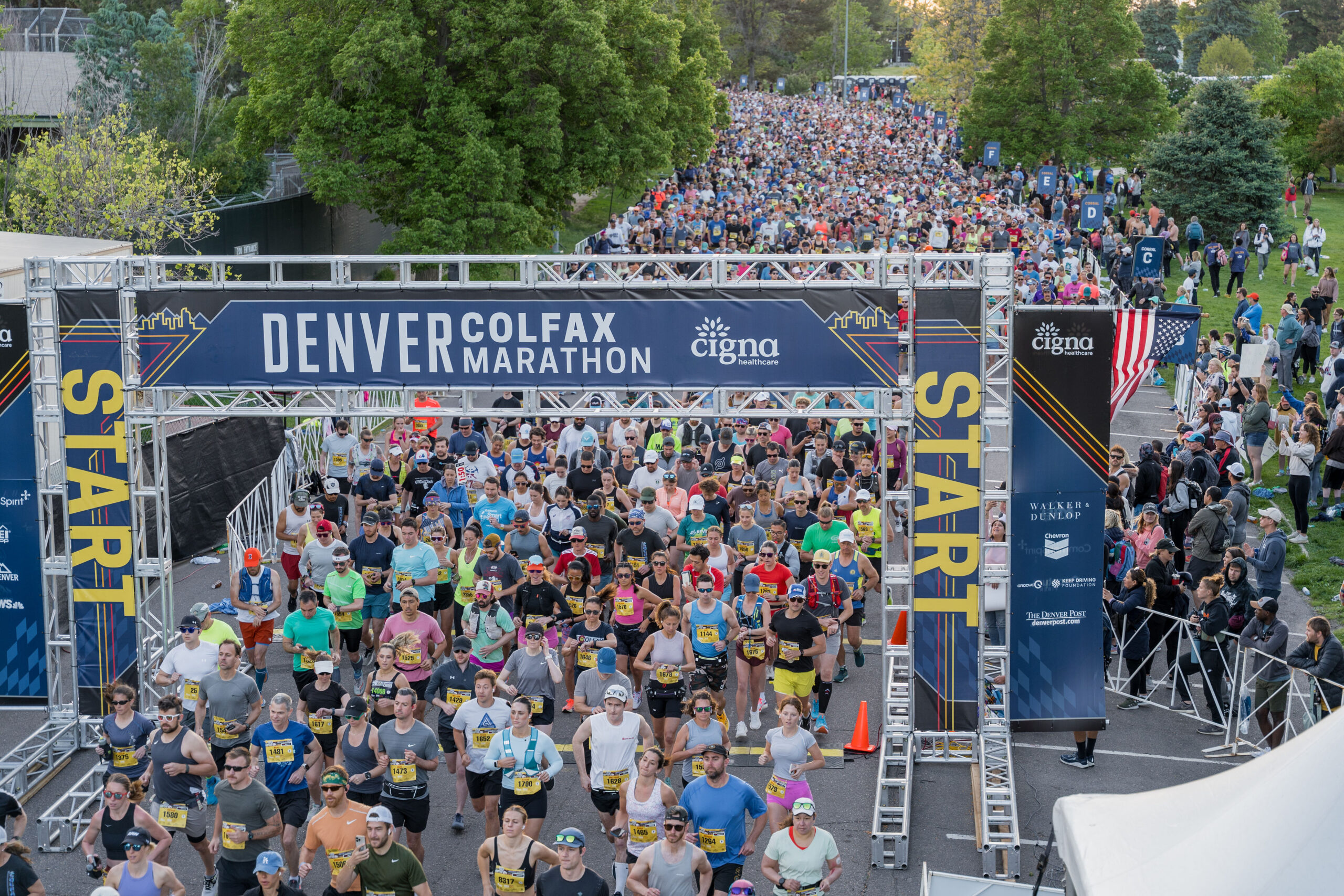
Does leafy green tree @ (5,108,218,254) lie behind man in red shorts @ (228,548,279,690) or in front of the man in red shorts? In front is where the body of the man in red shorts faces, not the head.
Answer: behind

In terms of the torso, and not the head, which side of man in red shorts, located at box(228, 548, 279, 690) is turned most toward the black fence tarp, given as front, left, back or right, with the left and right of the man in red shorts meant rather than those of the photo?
back

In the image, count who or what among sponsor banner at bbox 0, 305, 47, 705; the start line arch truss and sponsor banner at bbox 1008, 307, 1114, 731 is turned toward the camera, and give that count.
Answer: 3

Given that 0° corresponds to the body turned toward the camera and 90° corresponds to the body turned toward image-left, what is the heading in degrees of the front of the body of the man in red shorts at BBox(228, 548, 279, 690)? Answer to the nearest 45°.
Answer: approximately 0°

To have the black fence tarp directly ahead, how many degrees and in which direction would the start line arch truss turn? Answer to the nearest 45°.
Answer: approximately 135° to its right

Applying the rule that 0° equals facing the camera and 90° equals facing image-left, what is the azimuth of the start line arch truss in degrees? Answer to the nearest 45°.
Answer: approximately 0°

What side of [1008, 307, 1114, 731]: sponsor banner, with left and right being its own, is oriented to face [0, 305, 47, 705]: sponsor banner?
right

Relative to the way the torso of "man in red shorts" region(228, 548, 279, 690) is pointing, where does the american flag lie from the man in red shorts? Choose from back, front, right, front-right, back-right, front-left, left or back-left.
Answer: left

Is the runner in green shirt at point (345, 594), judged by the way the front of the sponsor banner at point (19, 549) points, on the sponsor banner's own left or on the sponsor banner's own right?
on the sponsor banner's own left

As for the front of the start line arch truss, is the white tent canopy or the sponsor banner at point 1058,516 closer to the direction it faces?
the white tent canopy

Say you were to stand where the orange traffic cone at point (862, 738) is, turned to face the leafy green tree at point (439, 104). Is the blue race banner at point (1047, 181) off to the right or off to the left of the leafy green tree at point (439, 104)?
right
